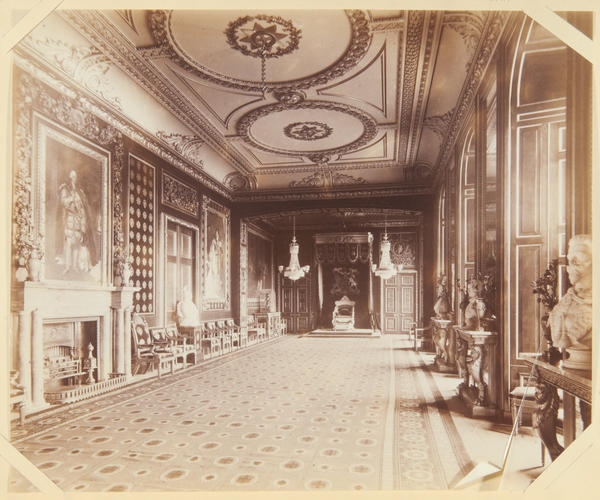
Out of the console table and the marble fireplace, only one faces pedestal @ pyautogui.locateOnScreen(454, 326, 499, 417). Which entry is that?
the marble fireplace

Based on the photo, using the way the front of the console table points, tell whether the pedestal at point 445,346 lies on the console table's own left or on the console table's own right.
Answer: on the console table's own right

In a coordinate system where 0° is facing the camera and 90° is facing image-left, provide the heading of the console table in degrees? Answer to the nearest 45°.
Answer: approximately 45°

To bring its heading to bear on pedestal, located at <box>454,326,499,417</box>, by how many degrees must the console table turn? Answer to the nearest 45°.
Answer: approximately 135° to its right

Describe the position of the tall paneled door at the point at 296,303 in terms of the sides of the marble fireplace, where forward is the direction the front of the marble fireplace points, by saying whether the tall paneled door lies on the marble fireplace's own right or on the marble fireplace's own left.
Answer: on the marble fireplace's own left

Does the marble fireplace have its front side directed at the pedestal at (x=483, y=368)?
yes

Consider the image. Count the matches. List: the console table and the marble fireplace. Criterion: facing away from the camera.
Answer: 0

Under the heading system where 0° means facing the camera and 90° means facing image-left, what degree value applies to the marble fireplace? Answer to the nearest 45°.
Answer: approximately 315°

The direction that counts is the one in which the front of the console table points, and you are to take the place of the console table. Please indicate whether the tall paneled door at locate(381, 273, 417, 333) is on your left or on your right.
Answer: on your right
